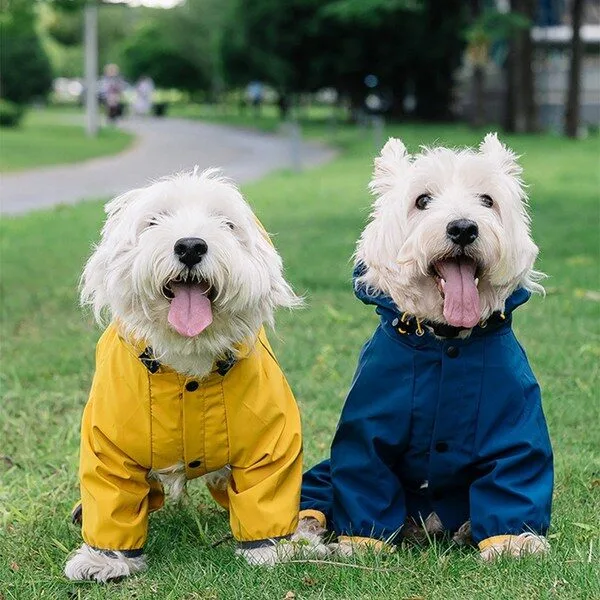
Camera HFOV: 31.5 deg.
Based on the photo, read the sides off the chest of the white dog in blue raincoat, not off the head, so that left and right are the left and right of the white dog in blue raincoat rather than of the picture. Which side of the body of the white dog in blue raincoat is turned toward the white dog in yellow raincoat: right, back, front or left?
right

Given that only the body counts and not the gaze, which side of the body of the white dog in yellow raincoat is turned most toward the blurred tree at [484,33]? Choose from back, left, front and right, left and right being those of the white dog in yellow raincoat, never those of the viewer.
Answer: back

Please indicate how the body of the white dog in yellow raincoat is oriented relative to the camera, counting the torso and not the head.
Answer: toward the camera

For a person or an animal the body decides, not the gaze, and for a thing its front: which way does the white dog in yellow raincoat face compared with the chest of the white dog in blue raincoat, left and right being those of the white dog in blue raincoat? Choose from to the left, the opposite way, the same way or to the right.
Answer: the same way

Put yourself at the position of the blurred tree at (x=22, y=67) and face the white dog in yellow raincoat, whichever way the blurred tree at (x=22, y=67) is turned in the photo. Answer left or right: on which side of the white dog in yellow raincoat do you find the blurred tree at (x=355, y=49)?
left

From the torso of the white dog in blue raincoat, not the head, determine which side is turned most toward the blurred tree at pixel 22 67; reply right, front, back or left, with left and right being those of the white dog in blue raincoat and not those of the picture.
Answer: back

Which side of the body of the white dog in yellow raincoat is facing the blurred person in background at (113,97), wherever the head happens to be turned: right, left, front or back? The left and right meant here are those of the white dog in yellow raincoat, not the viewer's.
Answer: back

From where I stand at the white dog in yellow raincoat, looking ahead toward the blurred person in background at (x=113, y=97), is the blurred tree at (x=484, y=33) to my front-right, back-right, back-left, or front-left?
front-right

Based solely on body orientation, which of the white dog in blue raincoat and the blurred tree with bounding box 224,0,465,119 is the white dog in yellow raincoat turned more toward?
the white dog in blue raincoat

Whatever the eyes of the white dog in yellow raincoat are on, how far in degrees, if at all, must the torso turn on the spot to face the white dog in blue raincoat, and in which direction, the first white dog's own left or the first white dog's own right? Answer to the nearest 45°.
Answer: approximately 90° to the first white dog's own left

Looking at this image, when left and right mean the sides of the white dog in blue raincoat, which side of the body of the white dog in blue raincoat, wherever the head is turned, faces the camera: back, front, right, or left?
front

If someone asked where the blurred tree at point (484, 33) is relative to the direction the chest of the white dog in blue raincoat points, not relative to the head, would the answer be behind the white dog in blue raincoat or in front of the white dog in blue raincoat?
behind

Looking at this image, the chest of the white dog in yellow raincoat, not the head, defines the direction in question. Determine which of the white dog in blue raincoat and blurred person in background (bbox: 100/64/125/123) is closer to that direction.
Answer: the white dog in blue raincoat

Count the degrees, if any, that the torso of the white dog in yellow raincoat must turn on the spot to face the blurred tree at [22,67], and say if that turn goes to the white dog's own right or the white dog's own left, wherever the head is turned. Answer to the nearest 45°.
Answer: approximately 180°
